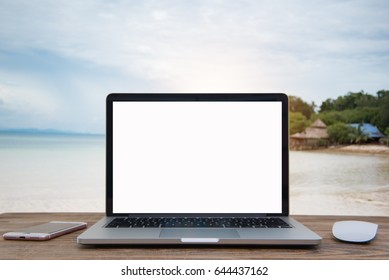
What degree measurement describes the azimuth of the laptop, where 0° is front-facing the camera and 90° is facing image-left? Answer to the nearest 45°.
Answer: approximately 0°
